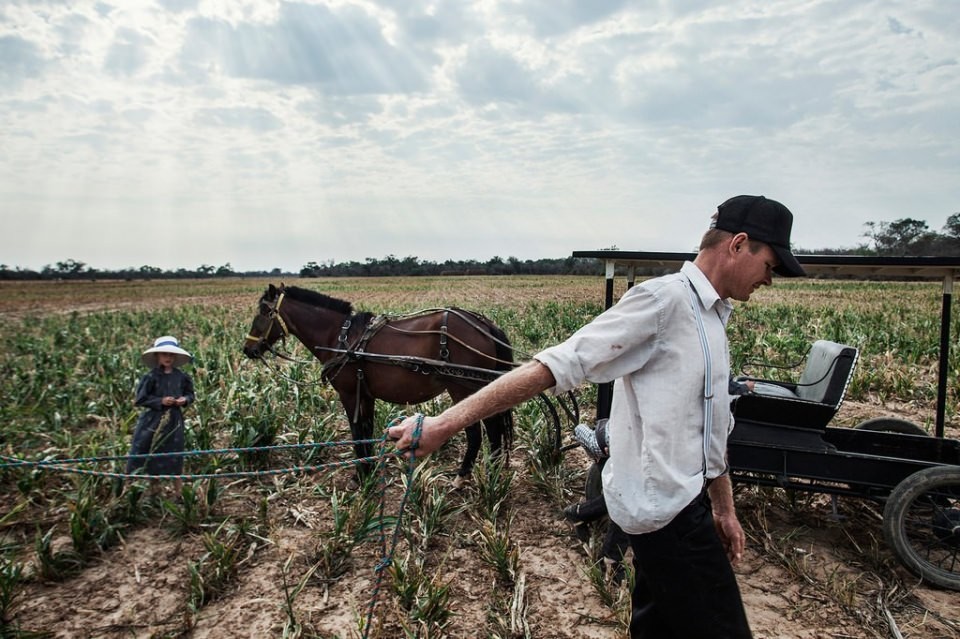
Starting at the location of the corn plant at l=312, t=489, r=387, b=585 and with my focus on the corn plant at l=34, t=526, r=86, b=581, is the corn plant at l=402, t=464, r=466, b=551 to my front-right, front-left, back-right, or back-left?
back-right

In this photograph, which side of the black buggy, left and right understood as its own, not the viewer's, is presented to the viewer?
left

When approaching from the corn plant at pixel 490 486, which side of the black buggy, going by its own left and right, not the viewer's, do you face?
front

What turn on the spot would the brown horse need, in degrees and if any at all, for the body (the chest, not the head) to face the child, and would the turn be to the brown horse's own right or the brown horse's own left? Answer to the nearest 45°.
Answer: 0° — it already faces them

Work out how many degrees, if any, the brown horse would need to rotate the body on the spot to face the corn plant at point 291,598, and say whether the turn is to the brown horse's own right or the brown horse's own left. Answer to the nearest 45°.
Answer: approximately 90° to the brown horse's own left

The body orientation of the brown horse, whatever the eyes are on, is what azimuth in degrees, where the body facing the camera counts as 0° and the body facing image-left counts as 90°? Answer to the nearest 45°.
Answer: approximately 90°

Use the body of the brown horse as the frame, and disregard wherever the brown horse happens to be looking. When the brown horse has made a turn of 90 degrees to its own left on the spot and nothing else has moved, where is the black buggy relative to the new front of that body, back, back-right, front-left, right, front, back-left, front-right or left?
front-left
